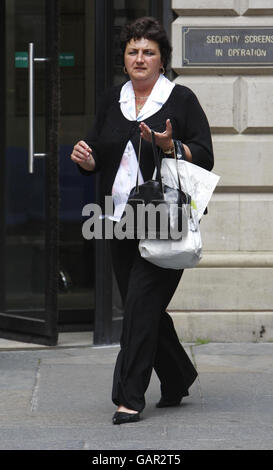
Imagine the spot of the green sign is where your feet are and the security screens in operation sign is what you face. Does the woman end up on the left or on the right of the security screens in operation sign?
right

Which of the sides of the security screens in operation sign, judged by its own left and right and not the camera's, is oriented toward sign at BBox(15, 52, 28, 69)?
right

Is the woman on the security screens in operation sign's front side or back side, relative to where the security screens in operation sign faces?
on the front side

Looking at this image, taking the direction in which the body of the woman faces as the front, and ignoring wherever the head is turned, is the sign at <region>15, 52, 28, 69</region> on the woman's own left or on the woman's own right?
on the woman's own right

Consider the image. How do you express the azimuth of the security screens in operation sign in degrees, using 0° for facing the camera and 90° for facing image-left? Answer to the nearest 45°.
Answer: approximately 0°

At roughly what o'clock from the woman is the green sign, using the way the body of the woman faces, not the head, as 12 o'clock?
The green sign is roughly at 4 o'clock from the woman.

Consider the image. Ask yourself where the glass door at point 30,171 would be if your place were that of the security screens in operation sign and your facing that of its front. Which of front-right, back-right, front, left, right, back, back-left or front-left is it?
right

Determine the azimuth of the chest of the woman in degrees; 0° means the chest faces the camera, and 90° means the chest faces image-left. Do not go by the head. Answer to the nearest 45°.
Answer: approximately 45°
